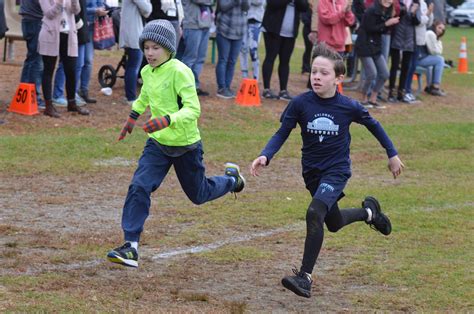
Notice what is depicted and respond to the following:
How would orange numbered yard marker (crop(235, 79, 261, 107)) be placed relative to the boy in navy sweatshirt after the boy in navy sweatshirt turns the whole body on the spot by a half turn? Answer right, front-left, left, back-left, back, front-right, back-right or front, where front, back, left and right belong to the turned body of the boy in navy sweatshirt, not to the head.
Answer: front-left

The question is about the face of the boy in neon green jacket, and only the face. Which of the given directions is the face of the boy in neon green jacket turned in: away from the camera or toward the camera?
toward the camera

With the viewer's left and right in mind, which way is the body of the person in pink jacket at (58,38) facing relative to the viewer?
facing the viewer and to the right of the viewer

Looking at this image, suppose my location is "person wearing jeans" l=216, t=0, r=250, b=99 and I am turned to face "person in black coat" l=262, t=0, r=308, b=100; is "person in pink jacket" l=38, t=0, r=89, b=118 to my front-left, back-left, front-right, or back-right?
back-right

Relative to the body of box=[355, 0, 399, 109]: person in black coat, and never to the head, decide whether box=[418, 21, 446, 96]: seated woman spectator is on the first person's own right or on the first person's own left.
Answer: on the first person's own left

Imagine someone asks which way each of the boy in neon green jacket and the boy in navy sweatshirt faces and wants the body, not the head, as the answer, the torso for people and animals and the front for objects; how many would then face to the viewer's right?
0

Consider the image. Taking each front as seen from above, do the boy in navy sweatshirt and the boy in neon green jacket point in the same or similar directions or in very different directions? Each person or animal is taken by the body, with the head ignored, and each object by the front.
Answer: same or similar directions

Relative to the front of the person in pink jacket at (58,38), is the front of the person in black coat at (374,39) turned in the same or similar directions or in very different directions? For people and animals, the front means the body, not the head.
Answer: same or similar directions

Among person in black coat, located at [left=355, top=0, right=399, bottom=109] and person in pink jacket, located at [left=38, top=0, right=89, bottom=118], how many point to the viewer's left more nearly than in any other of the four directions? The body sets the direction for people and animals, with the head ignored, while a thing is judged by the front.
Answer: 0

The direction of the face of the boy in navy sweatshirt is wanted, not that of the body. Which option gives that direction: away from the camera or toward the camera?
toward the camera

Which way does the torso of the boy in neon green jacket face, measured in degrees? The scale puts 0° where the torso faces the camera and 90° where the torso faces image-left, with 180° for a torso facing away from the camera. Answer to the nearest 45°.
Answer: approximately 45°

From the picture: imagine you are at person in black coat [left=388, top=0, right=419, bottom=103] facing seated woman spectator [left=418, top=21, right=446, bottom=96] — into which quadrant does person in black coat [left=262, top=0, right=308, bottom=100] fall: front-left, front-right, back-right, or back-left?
back-left

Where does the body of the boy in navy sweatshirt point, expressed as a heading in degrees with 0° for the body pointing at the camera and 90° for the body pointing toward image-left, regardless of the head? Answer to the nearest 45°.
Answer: approximately 45°
